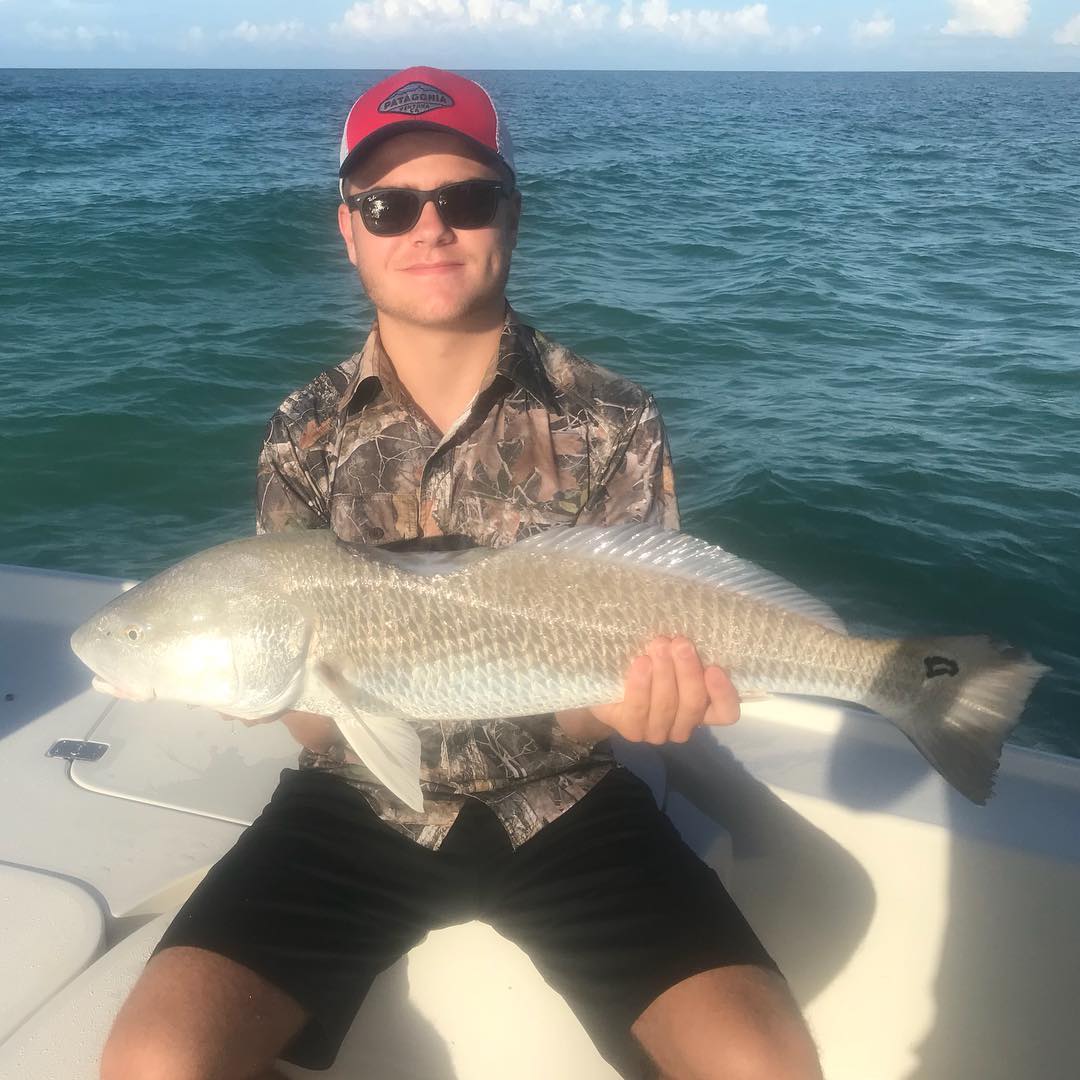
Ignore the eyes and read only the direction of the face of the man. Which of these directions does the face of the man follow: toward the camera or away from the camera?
toward the camera

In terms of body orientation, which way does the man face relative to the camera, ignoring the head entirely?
toward the camera
